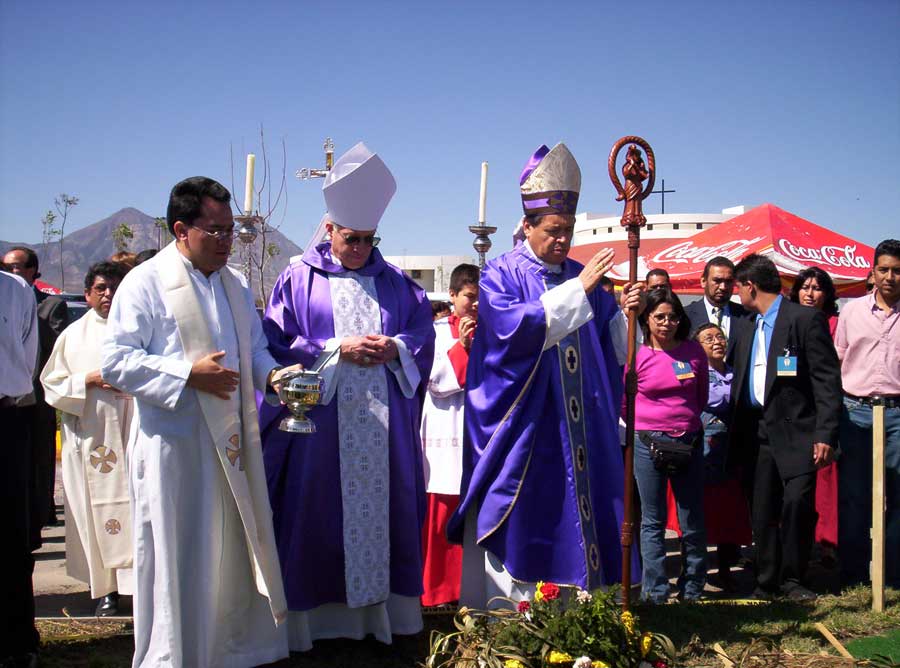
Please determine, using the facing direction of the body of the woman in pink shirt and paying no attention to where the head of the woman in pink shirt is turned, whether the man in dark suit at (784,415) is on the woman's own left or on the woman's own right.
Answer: on the woman's own left

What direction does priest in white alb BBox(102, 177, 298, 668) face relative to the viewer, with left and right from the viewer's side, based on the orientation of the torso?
facing the viewer and to the right of the viewer

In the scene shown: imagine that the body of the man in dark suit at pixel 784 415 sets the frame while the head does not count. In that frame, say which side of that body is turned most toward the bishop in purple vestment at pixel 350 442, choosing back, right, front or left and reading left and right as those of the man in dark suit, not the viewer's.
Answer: front

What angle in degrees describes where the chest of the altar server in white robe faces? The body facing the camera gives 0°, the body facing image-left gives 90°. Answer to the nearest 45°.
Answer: approximately 315°

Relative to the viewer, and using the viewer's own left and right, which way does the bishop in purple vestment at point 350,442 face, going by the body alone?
facing the viewer

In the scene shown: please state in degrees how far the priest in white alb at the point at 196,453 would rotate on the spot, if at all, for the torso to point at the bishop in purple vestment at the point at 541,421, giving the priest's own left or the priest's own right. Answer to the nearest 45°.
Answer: approximately 45° to the priest's own left

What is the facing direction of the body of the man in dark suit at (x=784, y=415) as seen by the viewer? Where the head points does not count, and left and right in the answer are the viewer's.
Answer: facing the viewer and to the left of the viewer

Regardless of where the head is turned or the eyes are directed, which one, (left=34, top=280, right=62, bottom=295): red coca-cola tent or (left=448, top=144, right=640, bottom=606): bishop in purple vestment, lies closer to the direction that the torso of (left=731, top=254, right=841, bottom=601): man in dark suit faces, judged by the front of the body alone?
the bishop in purple vestment

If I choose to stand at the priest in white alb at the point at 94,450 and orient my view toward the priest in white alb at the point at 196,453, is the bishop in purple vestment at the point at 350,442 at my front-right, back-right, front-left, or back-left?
front-left

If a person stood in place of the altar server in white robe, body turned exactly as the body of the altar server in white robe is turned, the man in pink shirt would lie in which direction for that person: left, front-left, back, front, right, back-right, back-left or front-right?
front-left

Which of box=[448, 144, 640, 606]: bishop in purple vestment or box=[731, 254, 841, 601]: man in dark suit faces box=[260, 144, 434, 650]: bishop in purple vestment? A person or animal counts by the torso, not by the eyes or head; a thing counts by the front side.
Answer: the man in dark suit

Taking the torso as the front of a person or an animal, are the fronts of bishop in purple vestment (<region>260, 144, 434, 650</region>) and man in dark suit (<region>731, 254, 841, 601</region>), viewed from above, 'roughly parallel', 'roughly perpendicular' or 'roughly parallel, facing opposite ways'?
roughly perpendicular

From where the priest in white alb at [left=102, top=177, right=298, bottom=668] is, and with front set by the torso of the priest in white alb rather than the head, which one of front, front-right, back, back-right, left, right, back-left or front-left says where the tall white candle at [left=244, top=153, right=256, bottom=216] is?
back-left

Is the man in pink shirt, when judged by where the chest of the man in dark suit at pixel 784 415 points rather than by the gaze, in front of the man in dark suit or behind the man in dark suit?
behind
